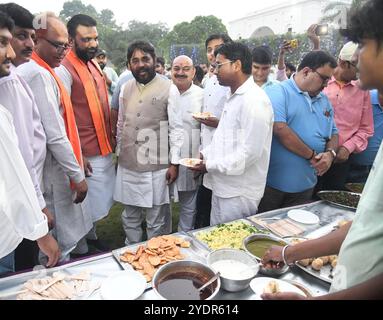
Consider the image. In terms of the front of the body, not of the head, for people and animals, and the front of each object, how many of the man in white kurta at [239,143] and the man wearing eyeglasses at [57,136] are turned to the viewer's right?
1

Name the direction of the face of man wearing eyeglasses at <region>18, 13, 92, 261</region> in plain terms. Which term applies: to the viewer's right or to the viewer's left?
to the viewer's right

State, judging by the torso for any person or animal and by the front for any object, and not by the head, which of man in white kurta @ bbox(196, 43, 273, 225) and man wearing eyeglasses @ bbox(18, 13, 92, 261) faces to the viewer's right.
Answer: the man wearing eyeglasses

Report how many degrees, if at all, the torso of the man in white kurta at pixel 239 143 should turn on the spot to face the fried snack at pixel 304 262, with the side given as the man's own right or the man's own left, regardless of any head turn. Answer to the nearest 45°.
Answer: approximately 90° to the man's own left

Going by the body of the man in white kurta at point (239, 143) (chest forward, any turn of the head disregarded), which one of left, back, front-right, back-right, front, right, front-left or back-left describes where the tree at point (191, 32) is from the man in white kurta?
right

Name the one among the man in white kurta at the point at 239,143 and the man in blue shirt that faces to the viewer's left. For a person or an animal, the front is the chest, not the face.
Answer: the man in white kurta

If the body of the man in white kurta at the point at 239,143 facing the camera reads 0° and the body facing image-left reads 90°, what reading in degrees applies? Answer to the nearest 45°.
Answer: approximately 90°

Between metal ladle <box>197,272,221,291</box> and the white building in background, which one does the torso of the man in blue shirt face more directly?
the metal ladle

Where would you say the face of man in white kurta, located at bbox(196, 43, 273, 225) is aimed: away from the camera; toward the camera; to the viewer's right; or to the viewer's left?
to the viewer's left
